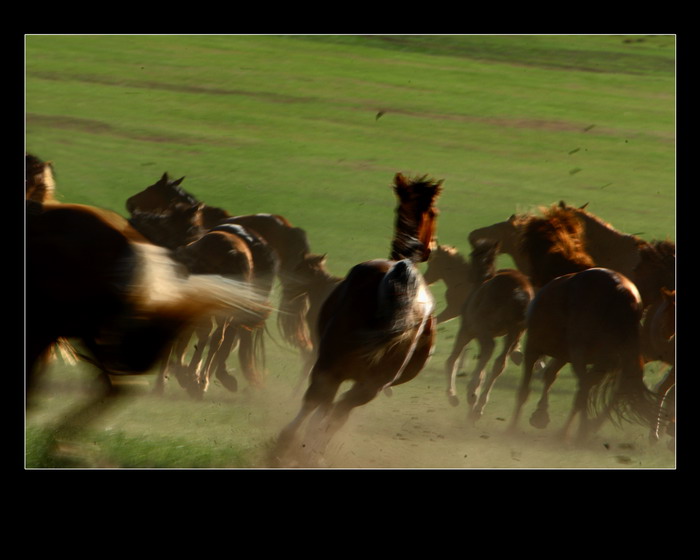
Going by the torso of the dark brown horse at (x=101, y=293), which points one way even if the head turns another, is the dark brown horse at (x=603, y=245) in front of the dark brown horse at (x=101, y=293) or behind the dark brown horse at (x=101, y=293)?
behind

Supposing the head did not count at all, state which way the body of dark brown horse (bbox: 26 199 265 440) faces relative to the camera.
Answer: to the viewer's left

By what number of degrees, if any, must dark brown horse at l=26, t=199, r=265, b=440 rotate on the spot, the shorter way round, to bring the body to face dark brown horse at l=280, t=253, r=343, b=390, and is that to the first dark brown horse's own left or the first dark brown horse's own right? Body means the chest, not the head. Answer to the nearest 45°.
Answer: approximately 135° to the first dark brown horse's own right

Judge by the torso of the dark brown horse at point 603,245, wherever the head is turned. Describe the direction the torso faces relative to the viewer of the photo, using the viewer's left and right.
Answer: facing to the left of the viewer

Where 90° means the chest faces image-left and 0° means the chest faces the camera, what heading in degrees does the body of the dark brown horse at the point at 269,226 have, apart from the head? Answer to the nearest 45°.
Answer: approximately 90°

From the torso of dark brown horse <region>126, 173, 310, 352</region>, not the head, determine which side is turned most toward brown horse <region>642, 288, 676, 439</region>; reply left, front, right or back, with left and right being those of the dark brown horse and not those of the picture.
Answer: back

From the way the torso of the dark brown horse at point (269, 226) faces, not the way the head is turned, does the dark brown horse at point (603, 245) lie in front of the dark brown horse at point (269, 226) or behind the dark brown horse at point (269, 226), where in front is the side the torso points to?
behind

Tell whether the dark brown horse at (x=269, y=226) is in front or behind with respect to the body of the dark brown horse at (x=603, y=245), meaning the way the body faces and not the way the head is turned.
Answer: in front
